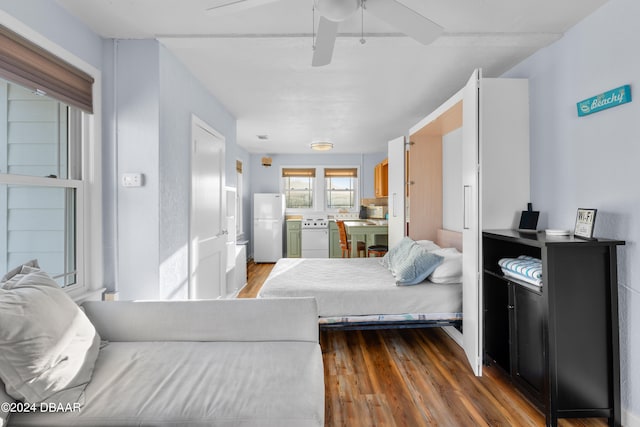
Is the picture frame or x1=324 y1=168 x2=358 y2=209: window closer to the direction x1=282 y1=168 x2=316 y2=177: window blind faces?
the picture frame

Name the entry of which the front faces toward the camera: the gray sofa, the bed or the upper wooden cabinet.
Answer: the gray sofa

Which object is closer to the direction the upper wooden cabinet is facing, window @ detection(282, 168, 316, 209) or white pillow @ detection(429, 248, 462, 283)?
the window

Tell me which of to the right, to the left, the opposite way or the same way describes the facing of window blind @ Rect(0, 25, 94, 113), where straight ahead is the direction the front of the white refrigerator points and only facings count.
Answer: to the left

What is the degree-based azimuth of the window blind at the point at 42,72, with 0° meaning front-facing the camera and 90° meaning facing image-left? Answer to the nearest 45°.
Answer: approximately 315°

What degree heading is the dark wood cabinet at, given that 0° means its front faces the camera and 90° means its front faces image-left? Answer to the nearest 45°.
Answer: approximately 45°

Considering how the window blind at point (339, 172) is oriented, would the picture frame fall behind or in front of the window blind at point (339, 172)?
in front

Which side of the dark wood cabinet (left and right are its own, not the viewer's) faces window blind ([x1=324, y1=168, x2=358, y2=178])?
right

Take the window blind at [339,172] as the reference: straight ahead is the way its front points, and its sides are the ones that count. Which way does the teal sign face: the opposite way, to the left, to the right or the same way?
to the right

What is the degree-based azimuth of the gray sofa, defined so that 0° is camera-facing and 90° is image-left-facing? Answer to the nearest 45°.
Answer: approximately 0°

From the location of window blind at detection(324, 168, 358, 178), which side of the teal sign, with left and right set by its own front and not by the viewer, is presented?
right

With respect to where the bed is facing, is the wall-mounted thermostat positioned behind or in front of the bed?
in front

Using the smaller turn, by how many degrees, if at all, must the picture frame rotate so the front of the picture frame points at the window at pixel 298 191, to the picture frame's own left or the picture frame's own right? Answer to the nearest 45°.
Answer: approximately 90° to the picture frame's own right

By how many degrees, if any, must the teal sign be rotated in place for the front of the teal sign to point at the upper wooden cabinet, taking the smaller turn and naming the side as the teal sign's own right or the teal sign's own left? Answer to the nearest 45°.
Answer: approximately 90° to the teal sign's own right
